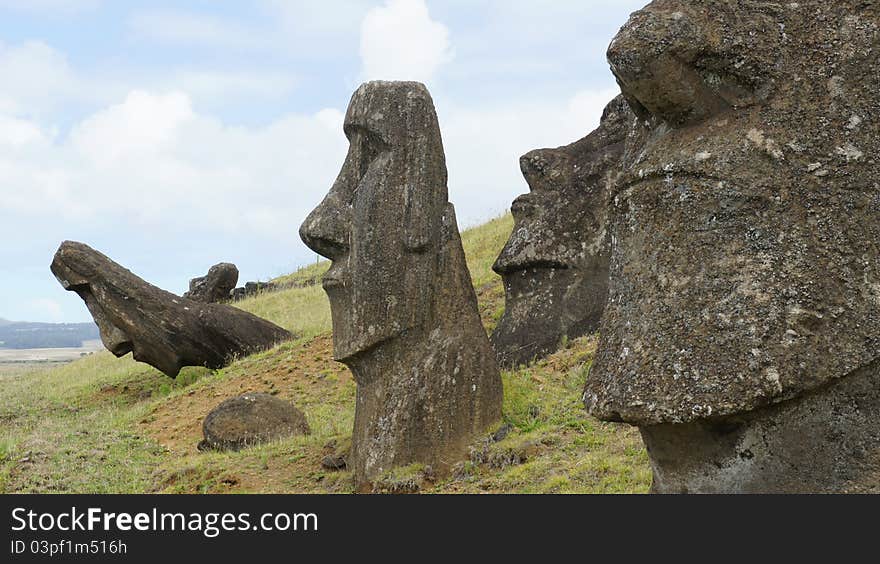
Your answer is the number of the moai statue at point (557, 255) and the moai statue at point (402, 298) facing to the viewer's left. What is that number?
2

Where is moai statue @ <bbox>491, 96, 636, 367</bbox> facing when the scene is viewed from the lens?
facing to the left of the viewer

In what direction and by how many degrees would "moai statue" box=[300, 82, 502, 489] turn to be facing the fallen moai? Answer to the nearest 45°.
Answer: approximately 45° to its right

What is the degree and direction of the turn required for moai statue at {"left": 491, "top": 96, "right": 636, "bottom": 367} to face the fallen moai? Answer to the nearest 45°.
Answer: approximately 45° to its right

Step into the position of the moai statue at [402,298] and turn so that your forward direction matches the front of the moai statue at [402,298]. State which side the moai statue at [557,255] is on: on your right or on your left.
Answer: on your right

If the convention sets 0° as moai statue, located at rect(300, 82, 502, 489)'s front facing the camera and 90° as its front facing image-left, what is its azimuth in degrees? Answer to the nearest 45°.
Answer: approximately 90°

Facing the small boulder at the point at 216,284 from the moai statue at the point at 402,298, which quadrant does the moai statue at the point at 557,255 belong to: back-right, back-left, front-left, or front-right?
front-right

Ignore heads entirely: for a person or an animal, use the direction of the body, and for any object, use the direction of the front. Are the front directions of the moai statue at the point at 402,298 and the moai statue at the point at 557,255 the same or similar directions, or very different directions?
same or similar directions

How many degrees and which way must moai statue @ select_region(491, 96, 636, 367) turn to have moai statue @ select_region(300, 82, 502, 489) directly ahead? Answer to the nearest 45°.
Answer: approximately 90° to its left

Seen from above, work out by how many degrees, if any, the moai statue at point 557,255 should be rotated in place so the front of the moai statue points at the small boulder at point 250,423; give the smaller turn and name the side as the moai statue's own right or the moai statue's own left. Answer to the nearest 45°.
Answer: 0° — it already faces it
